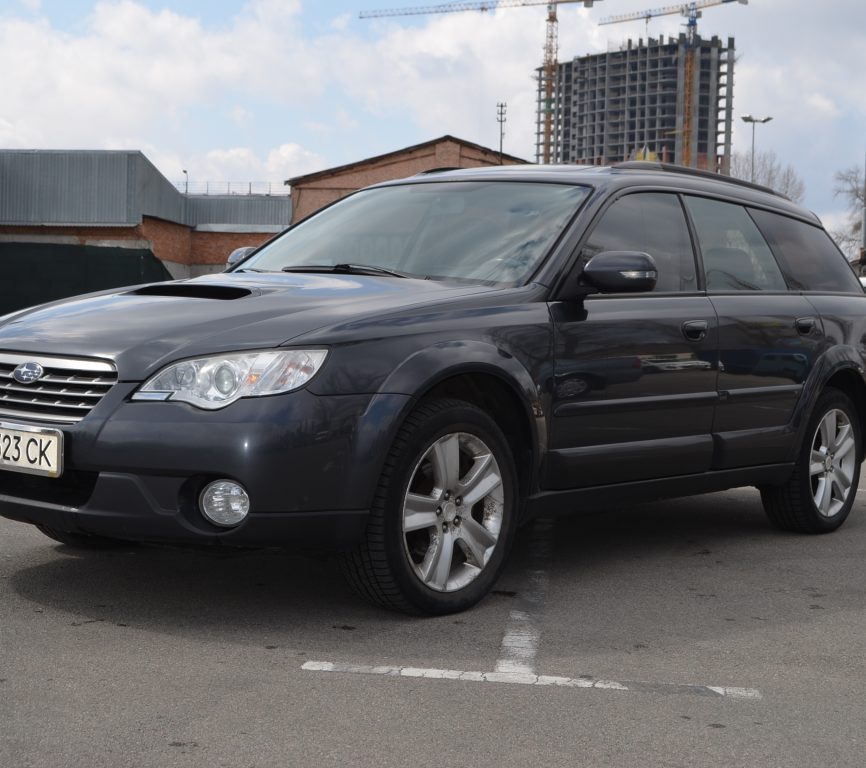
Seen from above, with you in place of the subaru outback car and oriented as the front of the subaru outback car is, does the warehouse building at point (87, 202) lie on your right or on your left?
on your right

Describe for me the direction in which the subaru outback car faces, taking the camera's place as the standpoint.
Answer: facing the viewer and to the left of the viewer

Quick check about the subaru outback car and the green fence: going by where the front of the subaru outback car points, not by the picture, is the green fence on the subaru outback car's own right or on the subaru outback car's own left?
on the subaru outback car's own right
